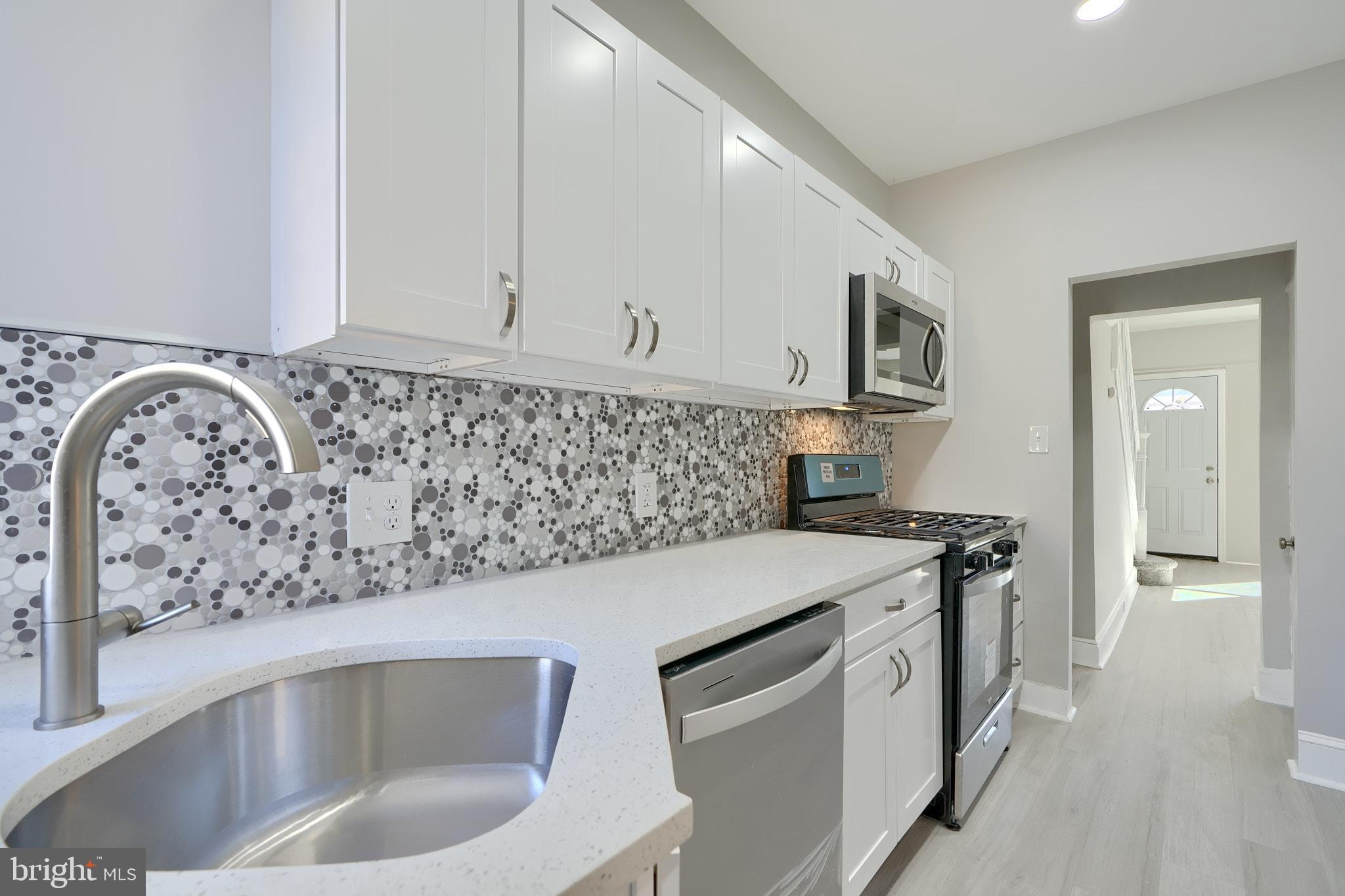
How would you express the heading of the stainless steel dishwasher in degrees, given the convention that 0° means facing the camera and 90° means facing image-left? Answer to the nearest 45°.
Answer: approximately 315°

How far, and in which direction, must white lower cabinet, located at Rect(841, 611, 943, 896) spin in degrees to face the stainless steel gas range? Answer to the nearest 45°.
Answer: approximately 135° to its left

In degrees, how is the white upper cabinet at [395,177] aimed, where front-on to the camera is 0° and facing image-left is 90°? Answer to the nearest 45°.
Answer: approximately 315°

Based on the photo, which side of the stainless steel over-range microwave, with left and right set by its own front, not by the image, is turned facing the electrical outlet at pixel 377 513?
right

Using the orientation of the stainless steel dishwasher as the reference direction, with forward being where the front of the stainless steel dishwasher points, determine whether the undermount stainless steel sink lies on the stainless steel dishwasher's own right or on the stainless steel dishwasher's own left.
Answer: on the stainless steel dishwasher's own right

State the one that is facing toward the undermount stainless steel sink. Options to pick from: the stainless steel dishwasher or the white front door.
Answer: the white front door

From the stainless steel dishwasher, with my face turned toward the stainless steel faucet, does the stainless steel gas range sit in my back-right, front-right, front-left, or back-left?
back-right
